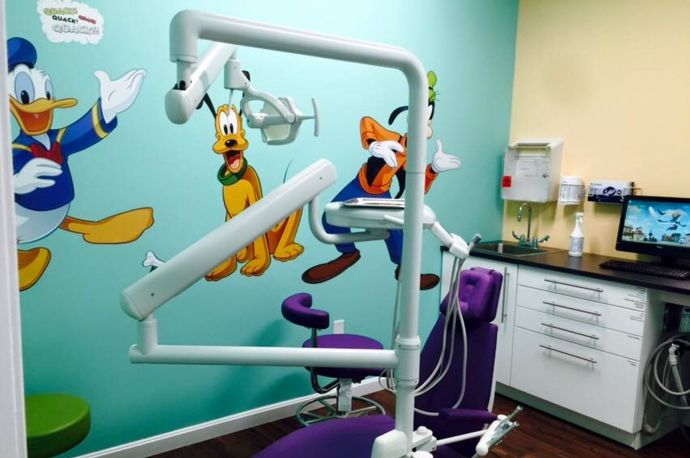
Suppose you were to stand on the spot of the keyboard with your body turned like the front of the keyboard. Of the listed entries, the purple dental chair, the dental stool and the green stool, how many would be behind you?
0

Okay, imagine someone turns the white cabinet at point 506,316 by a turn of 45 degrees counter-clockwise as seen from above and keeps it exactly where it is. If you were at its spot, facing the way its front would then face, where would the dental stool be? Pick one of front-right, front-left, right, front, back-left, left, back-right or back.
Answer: front-right

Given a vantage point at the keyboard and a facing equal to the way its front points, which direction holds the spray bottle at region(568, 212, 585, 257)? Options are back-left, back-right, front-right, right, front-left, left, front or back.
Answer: right

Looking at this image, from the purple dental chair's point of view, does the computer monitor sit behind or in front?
behind

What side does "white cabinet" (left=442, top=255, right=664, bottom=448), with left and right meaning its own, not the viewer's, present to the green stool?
front

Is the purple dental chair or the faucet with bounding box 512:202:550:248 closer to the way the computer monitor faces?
the purple dental chair

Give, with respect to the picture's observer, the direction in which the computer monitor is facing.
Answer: facing the viewer and to the left of the viewer

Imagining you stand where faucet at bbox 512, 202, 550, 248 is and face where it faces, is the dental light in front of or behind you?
in front

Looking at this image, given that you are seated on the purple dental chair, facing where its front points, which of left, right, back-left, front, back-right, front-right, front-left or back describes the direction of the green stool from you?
front-right

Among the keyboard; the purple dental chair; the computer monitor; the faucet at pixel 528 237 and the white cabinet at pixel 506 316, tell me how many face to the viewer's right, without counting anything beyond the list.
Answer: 0

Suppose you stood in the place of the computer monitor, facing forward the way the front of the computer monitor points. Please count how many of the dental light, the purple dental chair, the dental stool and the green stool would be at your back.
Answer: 0

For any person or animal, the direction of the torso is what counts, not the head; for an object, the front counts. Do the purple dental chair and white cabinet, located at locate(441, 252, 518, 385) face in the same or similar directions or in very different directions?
same or similar directions

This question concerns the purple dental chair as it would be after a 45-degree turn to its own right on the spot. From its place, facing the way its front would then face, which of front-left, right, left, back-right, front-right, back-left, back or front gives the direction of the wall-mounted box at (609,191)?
back-right

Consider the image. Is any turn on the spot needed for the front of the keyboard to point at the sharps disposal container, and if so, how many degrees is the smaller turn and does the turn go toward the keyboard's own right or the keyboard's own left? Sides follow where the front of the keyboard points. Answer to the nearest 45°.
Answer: approximately 90° to the keyboard's own right
